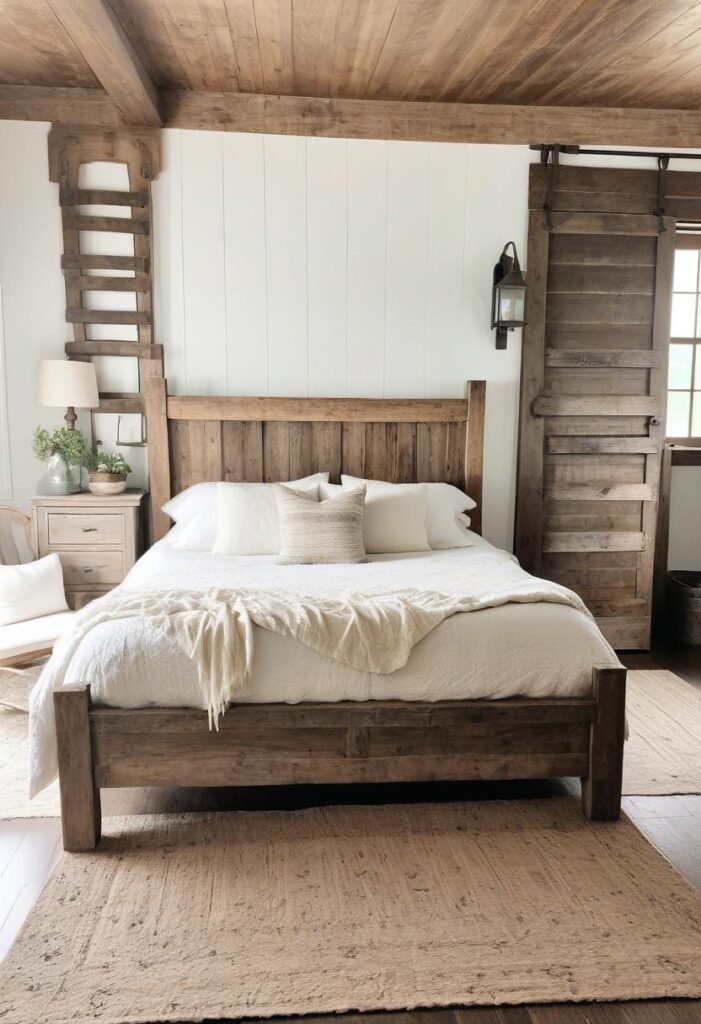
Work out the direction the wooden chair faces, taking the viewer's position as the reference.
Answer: facing the viewer and to the right of the viewer

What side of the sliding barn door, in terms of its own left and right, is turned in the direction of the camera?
front

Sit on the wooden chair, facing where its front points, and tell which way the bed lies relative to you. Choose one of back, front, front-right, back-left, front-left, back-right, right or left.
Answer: front

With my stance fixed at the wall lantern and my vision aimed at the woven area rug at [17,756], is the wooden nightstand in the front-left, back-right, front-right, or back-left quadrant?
front-right

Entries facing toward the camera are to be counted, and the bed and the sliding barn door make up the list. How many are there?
2

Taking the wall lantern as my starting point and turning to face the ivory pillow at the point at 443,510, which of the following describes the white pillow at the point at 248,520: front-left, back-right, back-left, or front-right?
front-right

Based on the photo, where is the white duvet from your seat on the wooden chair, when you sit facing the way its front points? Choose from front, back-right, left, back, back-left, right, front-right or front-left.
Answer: front

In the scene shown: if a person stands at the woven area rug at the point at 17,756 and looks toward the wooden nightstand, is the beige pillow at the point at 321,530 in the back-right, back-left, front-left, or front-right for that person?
front-right

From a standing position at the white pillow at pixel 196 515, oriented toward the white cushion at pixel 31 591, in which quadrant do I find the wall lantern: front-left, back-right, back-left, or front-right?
back-left

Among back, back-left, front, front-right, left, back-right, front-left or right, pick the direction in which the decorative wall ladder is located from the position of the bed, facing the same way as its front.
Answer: back-right

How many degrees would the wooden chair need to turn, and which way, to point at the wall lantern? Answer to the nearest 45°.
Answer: approximately 45° to its left

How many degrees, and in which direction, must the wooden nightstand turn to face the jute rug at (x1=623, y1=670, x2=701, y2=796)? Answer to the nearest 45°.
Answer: approximately 45° to its left

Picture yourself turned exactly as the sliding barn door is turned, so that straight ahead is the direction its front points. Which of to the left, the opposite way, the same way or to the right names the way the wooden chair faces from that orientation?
to the left

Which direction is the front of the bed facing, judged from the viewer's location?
facing the viewer

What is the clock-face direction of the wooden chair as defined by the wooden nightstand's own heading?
The wooden chair is roughly at 1 o'clock from the wooden nightstand.
